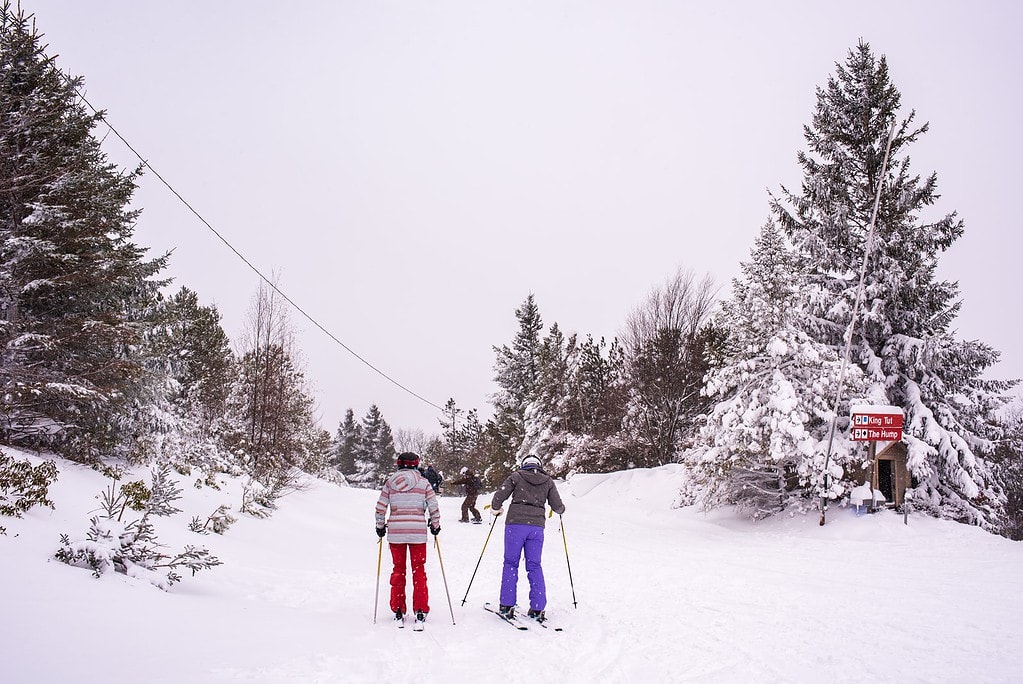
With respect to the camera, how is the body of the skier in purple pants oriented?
away from the camera

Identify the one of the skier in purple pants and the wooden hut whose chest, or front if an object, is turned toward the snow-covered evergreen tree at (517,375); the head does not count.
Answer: the skier in purple pants

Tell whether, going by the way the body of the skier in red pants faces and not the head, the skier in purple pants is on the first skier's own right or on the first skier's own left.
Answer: on the first skier's own right

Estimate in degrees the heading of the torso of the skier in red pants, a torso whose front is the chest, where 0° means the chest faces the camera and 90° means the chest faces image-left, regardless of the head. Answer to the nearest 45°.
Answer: approximately 180°

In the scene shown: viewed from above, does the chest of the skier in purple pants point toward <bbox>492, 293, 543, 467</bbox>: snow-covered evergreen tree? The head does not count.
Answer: yes

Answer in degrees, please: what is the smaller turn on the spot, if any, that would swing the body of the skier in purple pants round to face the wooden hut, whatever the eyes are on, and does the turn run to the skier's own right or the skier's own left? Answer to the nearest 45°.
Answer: approximately 45° to the skier's own right

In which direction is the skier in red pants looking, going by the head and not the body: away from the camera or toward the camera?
away from the camera

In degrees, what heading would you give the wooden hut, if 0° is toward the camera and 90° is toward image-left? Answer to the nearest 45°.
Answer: approximately 0°
